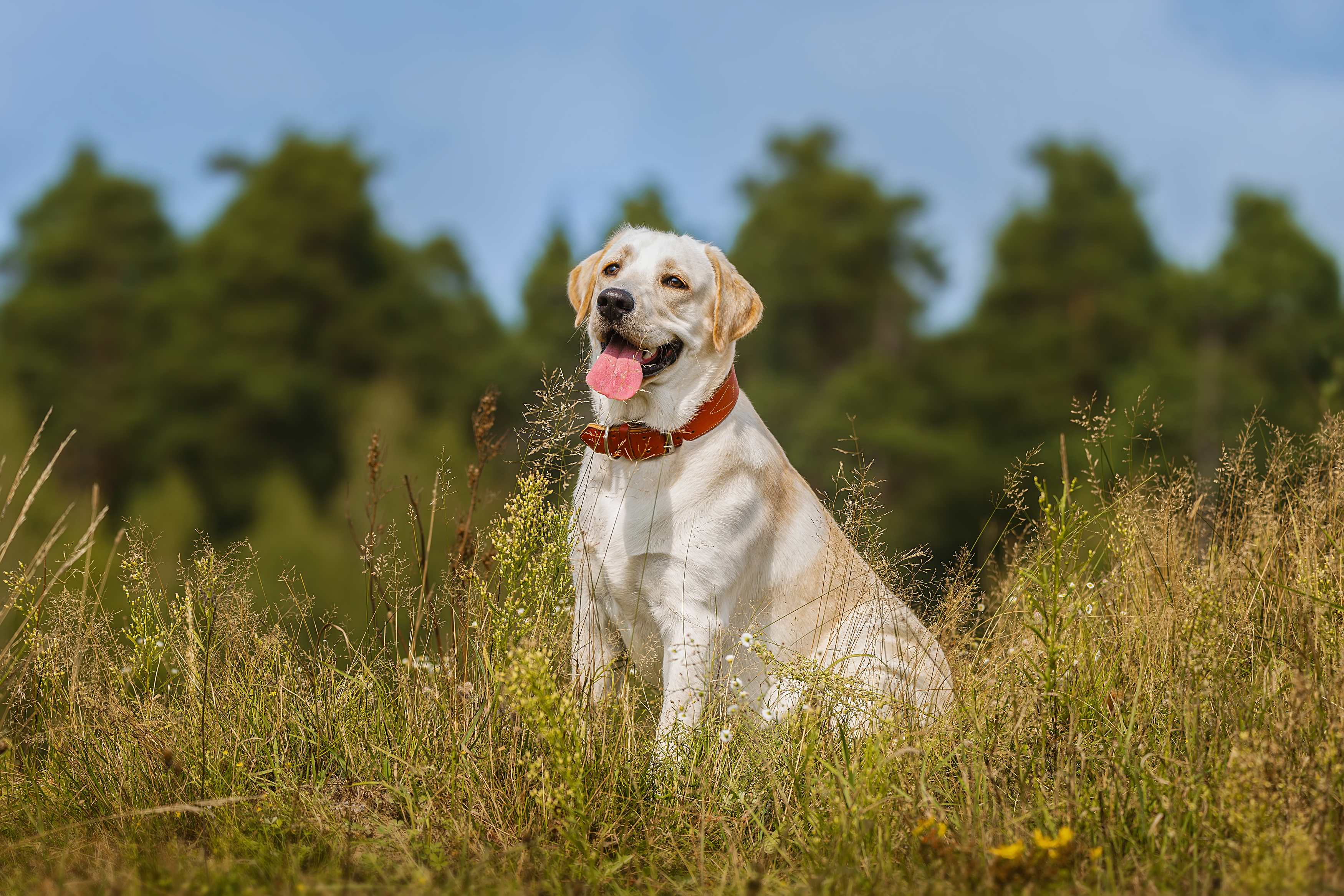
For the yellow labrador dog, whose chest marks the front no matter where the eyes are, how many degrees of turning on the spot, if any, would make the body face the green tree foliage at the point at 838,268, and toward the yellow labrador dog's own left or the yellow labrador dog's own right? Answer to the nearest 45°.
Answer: approximately 135° to the yellow labrador dog's own right

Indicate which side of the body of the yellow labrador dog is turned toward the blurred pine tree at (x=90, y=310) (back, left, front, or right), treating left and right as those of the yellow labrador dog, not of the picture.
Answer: right

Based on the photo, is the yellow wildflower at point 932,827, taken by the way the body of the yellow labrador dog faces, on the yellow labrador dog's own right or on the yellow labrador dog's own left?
on the yellow labrador dog's own left

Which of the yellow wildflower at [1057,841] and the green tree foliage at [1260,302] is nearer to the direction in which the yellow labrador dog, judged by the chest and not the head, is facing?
the yellow wildflower

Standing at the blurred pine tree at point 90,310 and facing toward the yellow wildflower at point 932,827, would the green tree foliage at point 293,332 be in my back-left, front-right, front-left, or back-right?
front-left

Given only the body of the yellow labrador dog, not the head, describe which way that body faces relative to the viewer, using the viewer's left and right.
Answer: facing the viewer and to the left of the viewer
